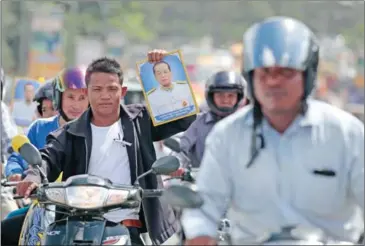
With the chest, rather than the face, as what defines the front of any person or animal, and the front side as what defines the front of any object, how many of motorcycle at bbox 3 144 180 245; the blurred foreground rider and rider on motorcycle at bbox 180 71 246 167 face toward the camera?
3

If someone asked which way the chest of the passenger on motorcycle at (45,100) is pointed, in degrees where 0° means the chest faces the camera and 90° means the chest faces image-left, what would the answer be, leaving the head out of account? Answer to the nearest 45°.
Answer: approximately 45°

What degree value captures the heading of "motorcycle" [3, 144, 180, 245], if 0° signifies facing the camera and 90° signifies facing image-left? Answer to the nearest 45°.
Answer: approximately 0°

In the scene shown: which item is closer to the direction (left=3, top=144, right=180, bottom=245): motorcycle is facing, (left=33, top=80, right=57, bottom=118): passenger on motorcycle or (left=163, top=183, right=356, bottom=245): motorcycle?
the motorcycle

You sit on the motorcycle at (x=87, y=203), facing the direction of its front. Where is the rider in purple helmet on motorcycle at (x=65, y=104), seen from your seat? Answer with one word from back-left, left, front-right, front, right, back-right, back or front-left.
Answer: back
